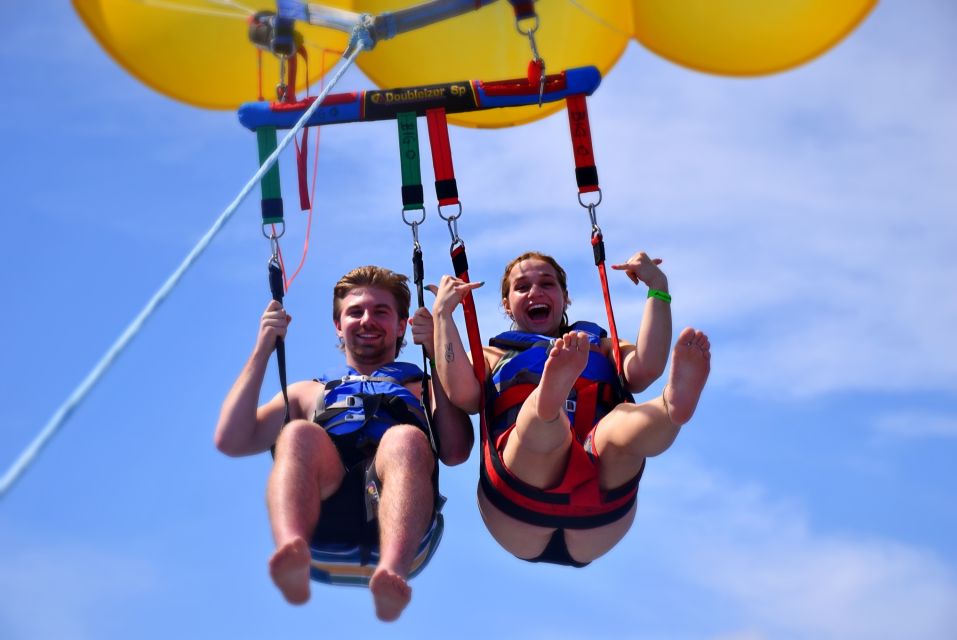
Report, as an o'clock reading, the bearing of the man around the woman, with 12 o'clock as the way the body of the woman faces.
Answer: The man is roughly at 3 o'clock from the woman.

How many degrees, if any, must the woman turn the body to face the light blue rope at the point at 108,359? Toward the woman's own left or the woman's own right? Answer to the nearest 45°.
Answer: approximately 45° to the woman's own right

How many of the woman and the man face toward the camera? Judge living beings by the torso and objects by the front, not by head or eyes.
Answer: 2

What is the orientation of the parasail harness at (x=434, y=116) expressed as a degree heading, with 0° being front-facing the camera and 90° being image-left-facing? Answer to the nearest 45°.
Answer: approximately 0°
